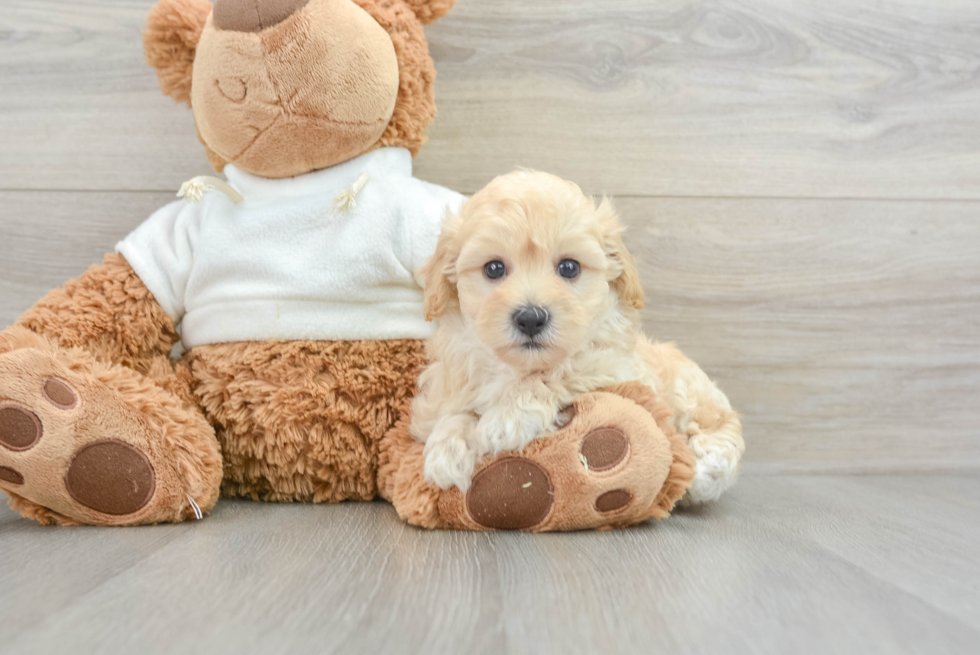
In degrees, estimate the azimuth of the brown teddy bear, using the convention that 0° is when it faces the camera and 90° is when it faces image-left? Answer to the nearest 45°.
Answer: approximately 0°
